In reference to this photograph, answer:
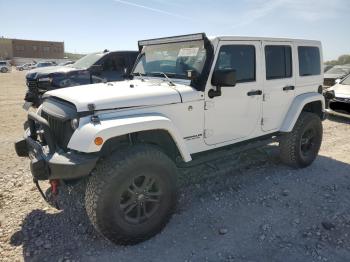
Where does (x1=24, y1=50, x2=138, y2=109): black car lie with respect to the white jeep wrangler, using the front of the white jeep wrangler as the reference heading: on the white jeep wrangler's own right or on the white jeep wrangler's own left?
on the white jeep wrangler's own right

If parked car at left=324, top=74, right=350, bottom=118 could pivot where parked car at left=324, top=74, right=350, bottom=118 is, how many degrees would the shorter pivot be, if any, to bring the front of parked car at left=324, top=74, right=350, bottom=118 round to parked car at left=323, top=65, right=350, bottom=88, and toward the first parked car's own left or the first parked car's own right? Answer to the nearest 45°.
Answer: approximately 135° to the first parked car's own right

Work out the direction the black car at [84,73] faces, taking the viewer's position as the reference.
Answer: facing the viewer and to the left of the viewer

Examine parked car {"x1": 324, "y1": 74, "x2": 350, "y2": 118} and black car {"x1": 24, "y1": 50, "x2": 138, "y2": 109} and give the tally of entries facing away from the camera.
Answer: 0

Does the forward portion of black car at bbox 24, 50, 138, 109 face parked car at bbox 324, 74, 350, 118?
no

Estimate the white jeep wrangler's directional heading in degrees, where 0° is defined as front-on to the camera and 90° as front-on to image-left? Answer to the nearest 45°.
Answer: approximately 45°

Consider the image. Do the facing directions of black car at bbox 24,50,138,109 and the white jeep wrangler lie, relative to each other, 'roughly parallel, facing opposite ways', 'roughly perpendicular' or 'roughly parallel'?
roughly parallel

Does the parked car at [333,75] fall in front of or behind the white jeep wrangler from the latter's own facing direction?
behind

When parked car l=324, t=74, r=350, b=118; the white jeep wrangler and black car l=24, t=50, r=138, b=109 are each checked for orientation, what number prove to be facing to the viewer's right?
0

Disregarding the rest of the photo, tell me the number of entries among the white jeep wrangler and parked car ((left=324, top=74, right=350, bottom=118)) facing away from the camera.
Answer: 0

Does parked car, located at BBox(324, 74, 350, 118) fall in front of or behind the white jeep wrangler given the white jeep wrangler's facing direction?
behind

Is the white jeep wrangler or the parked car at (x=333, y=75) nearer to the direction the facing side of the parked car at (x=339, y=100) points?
the white jeep wrangler

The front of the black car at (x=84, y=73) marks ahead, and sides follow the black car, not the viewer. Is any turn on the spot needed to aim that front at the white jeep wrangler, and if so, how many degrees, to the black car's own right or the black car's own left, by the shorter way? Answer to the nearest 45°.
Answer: approximately 45° to the black car's own left
